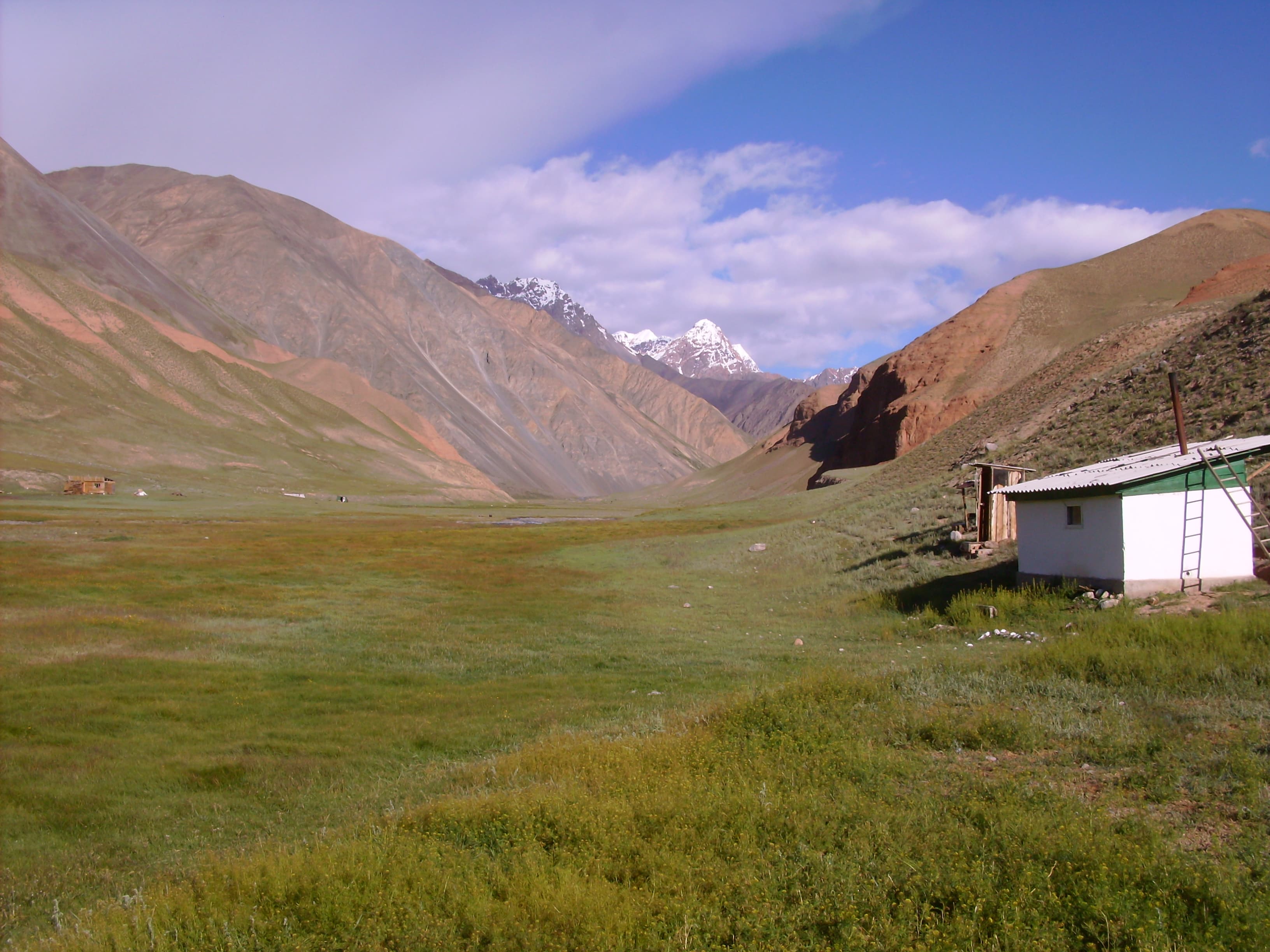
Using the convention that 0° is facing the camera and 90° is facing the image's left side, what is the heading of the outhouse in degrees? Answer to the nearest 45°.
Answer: approximately 45°

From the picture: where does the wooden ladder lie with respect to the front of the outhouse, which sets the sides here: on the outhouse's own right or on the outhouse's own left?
on the outhouse's own left

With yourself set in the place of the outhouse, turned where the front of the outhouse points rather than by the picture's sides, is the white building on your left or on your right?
on your left
